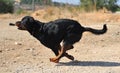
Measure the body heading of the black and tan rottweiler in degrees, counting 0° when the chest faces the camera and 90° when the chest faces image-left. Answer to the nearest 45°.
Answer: approximately 90°
